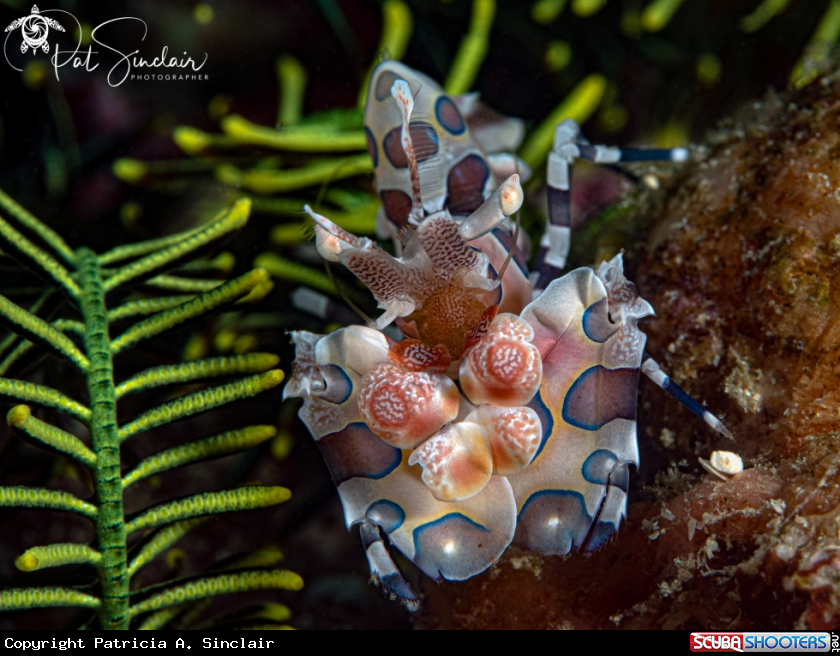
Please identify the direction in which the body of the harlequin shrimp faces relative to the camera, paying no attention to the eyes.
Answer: toward the camera

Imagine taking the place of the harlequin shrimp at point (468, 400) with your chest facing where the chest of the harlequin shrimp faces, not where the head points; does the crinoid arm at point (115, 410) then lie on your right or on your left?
on your right
